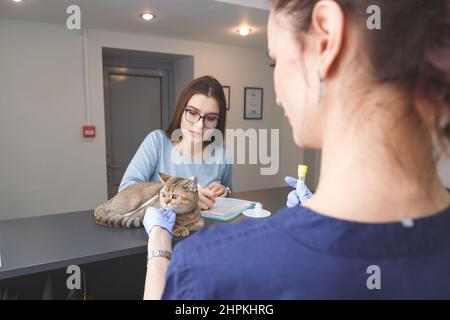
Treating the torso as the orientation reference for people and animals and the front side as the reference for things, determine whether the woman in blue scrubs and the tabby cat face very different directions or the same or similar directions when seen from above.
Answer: very different directions

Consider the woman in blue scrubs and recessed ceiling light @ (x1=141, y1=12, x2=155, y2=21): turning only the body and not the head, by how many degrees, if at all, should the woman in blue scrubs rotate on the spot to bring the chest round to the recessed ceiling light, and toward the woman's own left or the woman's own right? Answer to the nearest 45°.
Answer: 0° — they already face it

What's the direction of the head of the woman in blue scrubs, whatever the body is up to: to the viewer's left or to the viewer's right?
to the viewer's left

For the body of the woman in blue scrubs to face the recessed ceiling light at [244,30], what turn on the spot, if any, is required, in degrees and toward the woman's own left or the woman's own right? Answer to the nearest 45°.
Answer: approximately 45° to the woman's own right

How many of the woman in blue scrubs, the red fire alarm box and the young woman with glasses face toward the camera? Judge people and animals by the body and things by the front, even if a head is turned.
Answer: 2

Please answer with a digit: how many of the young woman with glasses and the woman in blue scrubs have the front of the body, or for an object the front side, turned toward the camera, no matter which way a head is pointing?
1

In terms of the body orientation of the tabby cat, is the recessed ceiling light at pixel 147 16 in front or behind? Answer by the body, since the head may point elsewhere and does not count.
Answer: behind

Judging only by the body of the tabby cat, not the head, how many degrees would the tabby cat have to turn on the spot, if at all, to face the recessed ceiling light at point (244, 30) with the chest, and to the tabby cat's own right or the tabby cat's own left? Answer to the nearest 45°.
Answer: approximately 90° to the tabby cat's own left

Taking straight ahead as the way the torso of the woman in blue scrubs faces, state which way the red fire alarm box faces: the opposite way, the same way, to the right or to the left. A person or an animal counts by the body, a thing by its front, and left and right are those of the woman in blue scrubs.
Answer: the opposite way

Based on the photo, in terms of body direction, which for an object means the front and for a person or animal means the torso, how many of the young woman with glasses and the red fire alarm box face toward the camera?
2

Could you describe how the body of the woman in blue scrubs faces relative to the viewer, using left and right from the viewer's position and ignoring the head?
facing away from the viewer and to the left of the viewer

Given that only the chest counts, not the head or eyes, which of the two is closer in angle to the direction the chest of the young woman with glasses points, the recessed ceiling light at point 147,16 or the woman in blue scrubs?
the woman in blue scrubs

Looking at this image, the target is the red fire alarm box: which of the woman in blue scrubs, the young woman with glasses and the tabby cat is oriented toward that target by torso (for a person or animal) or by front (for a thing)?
the woman in blue scrubs

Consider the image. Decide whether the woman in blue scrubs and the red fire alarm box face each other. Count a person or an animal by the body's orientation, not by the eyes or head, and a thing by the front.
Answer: yes
